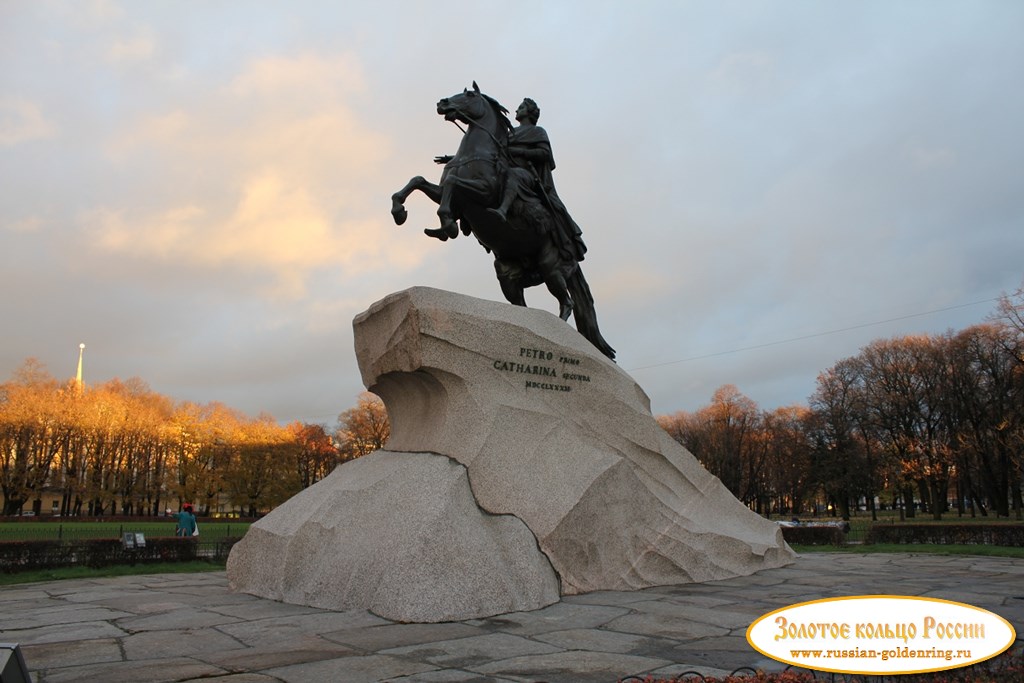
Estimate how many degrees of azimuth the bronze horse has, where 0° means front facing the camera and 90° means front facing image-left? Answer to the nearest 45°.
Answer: approximately 45°

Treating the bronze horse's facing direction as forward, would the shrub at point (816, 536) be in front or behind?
behind
